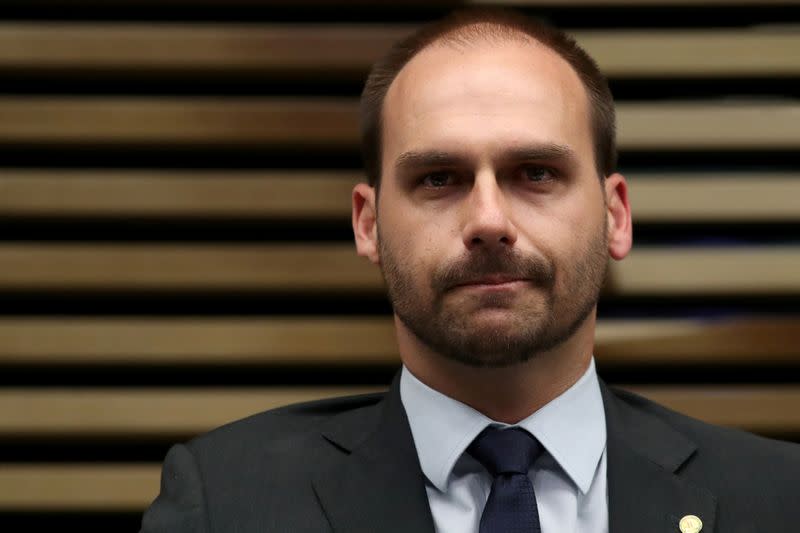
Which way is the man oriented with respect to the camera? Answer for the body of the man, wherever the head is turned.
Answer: toward the camera
